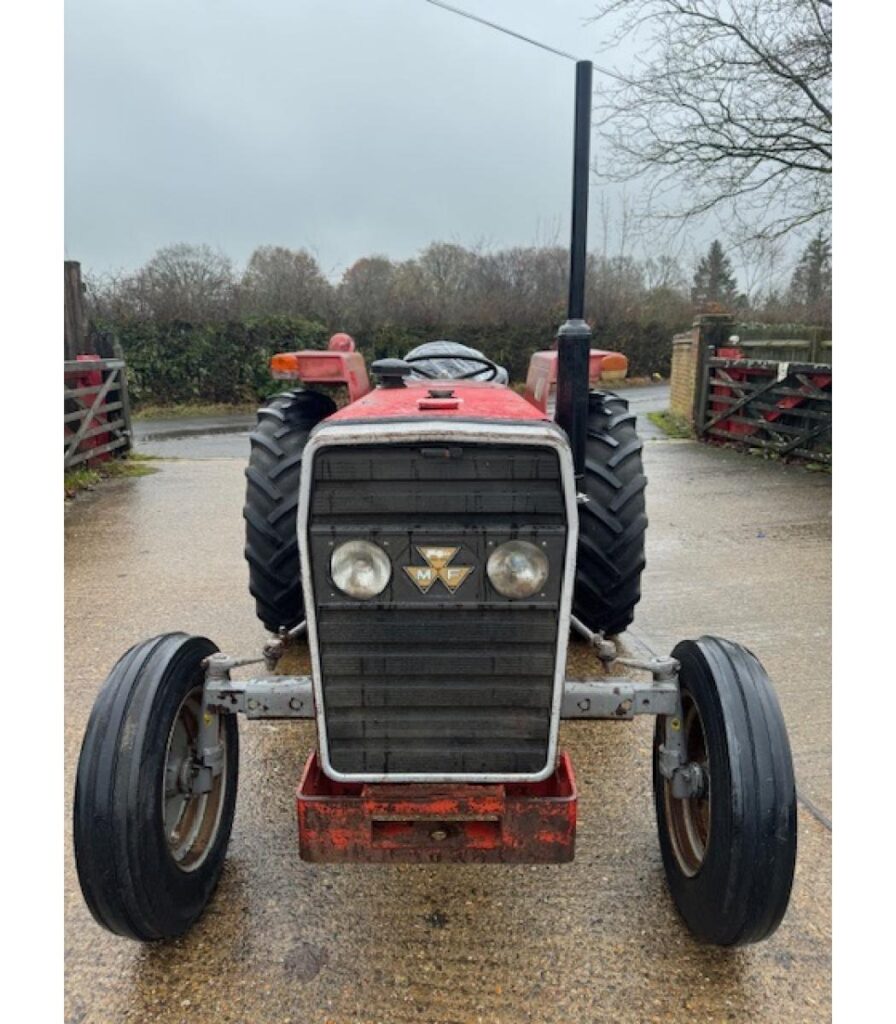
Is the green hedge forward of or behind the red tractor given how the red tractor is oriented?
behind

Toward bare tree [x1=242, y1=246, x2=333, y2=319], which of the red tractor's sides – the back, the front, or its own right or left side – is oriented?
back

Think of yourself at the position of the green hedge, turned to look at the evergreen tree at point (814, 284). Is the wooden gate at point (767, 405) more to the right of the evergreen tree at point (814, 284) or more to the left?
right

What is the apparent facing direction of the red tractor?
toward the camera

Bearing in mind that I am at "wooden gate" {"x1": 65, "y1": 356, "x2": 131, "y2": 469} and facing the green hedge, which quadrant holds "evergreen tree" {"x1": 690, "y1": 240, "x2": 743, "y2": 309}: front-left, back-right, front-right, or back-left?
front-right

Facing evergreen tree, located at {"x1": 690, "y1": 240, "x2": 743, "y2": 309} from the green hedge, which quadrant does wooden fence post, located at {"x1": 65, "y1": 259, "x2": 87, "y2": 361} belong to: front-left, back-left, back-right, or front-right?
back-right

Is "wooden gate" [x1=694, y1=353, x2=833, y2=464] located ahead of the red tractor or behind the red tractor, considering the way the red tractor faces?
behind
